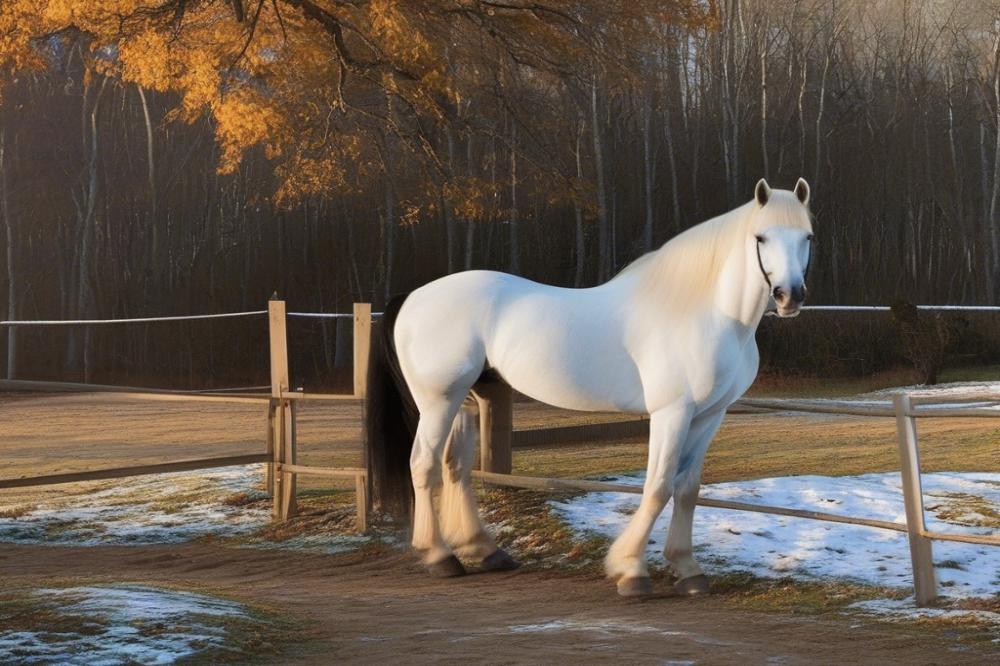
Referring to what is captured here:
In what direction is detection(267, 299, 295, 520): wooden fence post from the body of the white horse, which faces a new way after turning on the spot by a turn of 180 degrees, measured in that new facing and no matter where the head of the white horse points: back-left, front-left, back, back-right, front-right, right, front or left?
front

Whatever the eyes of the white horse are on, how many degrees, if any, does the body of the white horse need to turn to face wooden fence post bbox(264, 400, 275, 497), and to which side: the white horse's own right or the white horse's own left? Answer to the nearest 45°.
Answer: approximately 180°

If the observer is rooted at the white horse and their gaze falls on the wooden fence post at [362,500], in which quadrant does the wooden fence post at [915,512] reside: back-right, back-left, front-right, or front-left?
back-right

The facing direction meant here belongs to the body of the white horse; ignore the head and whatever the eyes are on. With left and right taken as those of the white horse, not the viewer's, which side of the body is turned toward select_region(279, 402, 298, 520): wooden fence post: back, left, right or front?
back

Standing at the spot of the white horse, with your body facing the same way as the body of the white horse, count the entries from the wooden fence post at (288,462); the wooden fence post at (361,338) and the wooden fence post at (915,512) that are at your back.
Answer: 2

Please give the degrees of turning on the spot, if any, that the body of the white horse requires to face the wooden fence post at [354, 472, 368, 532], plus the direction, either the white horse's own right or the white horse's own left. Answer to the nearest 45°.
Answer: approximately 180°

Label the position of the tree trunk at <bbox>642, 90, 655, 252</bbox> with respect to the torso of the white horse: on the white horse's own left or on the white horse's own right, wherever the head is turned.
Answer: on the white horse's own left

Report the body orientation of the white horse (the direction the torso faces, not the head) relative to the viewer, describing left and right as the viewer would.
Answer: facing the viewer and to the right of the viewer

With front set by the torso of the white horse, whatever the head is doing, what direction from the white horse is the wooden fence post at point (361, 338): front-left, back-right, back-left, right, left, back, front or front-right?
back

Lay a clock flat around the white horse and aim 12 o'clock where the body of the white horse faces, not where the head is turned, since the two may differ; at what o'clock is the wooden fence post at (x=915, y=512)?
The wooden fence post is roughly at 11 o'clock from the white horse.
